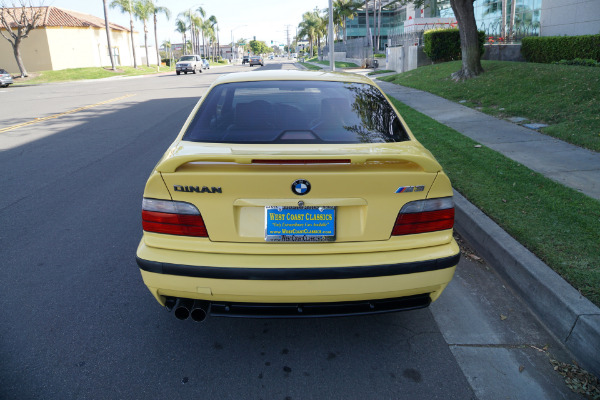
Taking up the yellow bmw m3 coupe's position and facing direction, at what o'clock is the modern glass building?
The modern glass building is roughly at 1 o'clock from the yellow bmw m3 coupe.

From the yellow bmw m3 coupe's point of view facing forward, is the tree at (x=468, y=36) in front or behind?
in front

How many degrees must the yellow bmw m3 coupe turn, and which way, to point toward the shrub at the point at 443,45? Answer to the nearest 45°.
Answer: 0° — it already faces it

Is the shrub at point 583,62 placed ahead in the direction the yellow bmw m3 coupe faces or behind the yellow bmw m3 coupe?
ahead

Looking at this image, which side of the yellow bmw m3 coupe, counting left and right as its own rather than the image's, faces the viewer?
back
